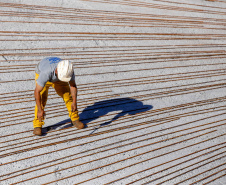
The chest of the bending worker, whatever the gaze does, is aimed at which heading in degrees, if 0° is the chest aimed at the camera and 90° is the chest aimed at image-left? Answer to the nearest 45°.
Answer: approximately 315°
